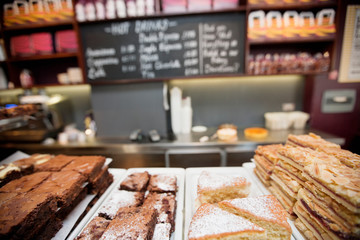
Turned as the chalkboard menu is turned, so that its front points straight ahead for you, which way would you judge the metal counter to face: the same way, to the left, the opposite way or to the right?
the same way

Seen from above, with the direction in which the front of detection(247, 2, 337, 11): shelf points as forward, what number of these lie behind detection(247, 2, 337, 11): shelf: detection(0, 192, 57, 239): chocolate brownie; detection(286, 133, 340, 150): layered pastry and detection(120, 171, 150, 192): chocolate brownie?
0

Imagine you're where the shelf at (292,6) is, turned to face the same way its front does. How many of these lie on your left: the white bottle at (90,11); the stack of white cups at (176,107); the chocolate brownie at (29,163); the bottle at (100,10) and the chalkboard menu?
0

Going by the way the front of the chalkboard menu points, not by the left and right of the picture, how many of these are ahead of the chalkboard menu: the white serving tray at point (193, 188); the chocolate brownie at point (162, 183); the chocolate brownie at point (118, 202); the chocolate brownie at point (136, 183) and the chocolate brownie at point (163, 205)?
5

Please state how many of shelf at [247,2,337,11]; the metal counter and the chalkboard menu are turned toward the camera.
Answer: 3

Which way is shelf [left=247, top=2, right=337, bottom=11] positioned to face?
toward the camera

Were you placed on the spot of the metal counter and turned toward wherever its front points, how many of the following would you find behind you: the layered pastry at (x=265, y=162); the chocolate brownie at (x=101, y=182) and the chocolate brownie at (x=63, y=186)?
0

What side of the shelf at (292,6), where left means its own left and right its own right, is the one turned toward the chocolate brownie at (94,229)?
front

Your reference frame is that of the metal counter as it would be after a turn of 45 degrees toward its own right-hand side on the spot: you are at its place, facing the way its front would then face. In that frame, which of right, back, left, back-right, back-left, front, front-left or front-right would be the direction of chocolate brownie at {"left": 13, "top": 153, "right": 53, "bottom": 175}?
front

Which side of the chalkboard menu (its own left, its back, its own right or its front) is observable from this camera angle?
front

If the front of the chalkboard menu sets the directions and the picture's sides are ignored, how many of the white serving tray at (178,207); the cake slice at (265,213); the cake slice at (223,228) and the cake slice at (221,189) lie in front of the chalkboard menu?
4

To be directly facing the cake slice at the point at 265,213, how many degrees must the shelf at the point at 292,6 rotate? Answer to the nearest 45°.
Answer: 0° — it already faces it

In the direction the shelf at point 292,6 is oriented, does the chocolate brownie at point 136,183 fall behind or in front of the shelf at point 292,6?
in front
